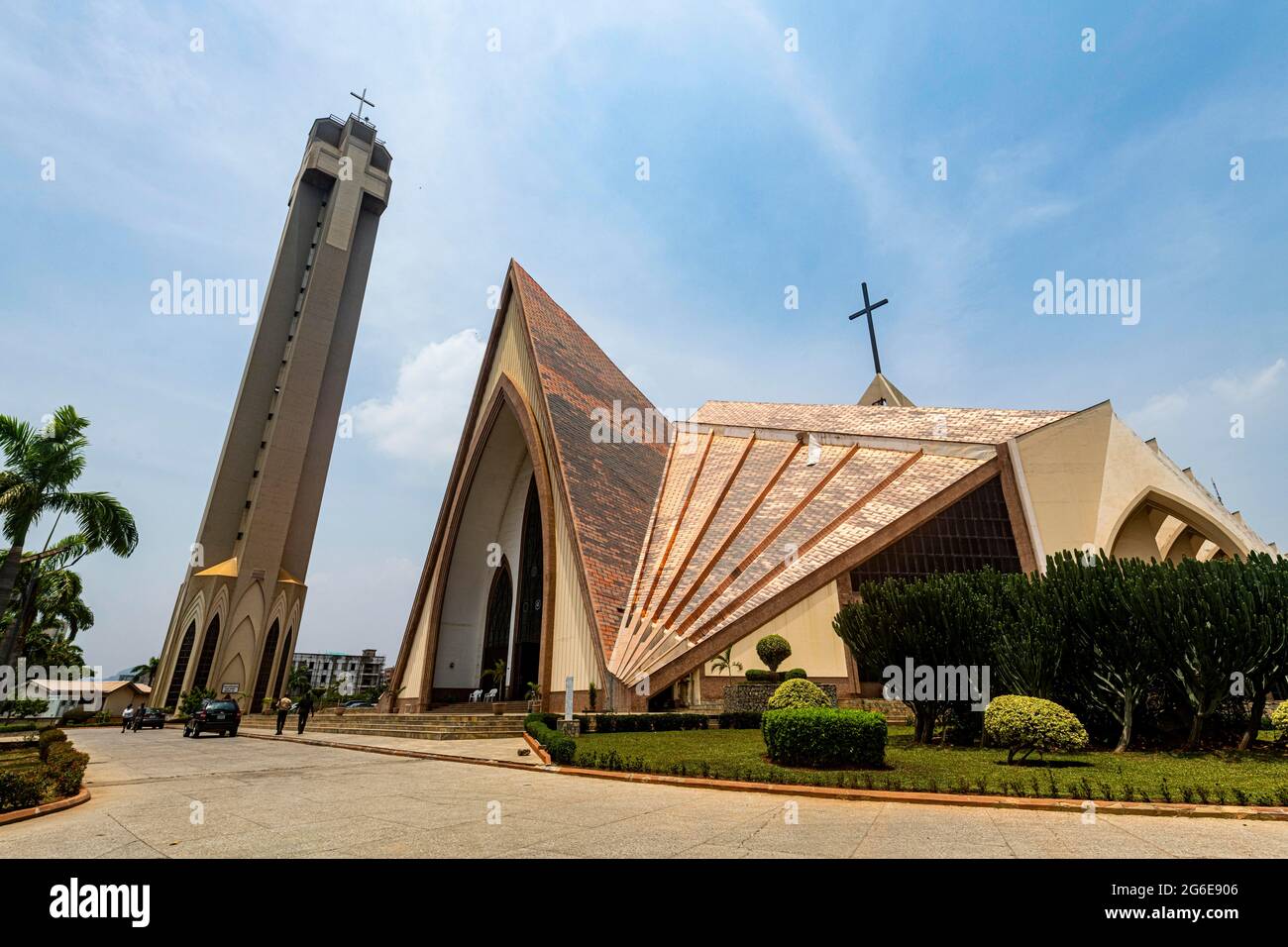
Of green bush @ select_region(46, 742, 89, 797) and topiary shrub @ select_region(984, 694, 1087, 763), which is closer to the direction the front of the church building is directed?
the green bush

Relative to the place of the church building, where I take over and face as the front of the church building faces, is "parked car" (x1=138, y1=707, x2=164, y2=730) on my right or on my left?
on my right

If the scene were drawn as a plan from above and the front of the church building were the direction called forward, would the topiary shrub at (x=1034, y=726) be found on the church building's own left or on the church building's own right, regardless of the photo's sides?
on the church building's own left

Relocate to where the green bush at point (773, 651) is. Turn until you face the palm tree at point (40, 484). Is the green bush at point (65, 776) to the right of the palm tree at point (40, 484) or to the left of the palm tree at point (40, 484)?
left

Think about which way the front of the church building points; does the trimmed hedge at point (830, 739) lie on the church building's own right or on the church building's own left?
on the church building's own left

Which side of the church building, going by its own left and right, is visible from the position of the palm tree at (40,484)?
front

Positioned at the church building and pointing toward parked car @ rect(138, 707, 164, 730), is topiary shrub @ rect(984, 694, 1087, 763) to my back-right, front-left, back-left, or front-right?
back-left

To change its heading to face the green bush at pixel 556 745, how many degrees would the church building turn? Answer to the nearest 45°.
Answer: approximately 45° to its left

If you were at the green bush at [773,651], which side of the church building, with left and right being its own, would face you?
left
